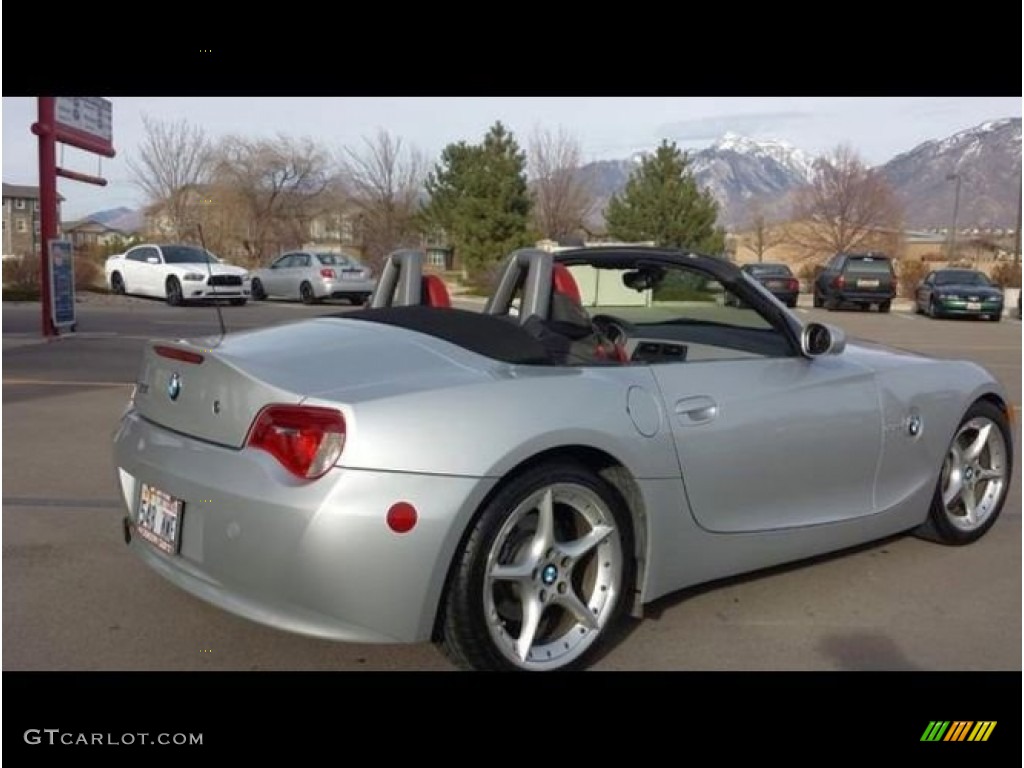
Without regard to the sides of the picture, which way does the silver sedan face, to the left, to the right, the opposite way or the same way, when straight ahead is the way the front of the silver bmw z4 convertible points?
to the left

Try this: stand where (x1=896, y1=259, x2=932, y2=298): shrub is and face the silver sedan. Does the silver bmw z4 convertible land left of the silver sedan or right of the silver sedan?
left

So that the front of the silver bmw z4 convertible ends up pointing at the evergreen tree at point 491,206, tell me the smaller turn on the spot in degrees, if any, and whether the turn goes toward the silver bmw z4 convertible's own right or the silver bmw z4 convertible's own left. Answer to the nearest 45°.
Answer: approximately 45° to the silver bmw z4 convertible's own left

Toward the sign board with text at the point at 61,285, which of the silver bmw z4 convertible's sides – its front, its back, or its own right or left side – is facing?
left

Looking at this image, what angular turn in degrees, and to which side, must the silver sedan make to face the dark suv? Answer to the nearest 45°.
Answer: approximately 135° to its right

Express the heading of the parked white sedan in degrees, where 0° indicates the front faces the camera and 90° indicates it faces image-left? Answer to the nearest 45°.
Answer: approximately 315°

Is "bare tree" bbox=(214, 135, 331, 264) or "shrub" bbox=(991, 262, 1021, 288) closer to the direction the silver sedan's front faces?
the bare tree

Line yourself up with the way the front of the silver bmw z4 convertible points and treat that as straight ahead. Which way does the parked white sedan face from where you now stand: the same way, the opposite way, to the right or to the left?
to the right

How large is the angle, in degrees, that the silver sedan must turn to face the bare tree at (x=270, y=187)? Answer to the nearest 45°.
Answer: approximately 45° to its right

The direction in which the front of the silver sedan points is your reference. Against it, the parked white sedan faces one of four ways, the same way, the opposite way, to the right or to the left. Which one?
the opposite way

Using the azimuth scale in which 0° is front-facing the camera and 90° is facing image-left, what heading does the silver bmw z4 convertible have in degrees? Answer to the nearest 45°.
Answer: approximately 225°

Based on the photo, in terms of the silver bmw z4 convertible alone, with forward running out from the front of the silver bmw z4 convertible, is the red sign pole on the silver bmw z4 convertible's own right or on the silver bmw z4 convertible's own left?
on the silver bmw z4 convertible's own left

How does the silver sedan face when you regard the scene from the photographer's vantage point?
facing away from the viewer and to the left of the viewer

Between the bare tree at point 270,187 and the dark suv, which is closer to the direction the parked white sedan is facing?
the dark suv
